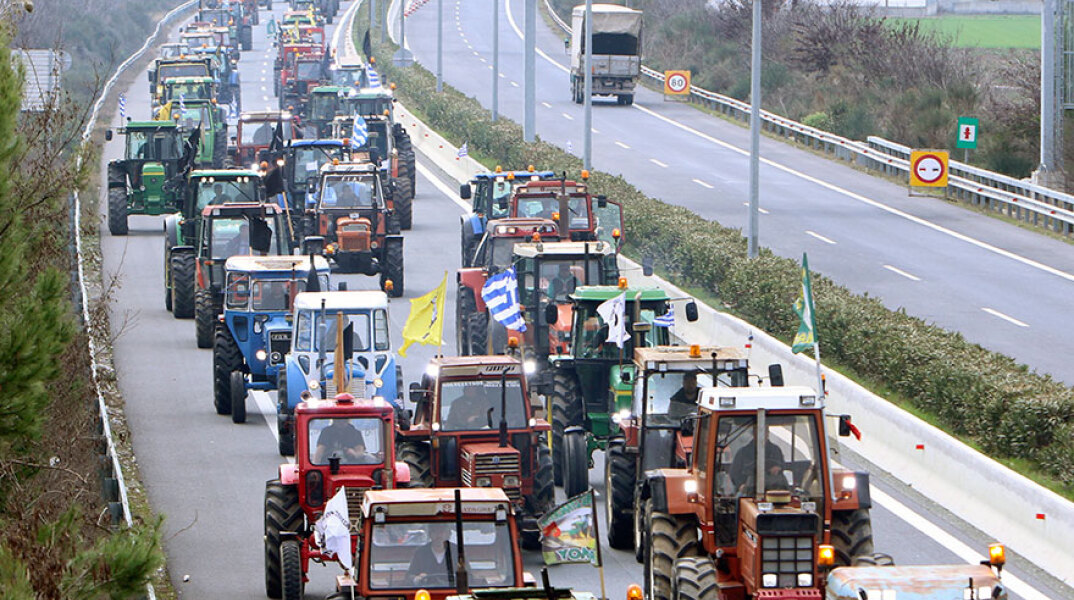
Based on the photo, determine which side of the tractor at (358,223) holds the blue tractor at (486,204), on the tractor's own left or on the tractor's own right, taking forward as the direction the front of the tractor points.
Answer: on the tractor's own left

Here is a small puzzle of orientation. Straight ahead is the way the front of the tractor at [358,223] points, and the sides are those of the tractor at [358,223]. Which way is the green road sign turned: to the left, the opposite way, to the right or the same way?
the same way

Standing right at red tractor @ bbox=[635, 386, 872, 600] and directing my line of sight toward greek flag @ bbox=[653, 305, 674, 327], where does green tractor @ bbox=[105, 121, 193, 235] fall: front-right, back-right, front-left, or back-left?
front-left

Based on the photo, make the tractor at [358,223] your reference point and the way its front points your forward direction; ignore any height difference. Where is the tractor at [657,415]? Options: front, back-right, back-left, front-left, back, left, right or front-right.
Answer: front

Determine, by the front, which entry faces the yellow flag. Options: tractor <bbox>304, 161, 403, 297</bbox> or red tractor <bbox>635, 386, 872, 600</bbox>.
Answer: the tractor

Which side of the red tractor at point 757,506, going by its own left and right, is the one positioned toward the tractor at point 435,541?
right

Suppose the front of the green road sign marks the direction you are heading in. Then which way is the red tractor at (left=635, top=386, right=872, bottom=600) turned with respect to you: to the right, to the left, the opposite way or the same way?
the same way

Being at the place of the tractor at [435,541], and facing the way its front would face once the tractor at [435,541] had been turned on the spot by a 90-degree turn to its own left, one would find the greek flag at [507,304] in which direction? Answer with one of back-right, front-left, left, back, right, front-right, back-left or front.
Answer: left

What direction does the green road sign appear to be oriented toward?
toward the camera

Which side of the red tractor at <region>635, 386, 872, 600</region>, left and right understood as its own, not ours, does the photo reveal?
front

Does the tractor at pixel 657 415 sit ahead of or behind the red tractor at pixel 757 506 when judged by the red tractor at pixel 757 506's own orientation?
behind

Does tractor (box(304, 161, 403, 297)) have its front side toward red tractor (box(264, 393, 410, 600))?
yes

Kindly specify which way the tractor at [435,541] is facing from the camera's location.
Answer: facing the viewer

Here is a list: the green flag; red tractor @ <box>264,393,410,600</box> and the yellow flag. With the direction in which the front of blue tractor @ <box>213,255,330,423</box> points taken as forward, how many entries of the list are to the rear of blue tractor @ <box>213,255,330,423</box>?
0

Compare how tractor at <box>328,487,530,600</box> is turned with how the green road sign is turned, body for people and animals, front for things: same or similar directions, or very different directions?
same or similar directions

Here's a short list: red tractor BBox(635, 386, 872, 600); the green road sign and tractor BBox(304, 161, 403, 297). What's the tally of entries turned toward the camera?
3

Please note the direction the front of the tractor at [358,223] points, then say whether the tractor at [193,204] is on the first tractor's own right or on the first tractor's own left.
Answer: on the first tractor's own right

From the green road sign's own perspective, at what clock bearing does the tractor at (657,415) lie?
The tractor is roughly at 12 o'clock from the green road sign.

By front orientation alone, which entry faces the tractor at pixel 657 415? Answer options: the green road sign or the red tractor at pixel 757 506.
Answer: the green road sign
